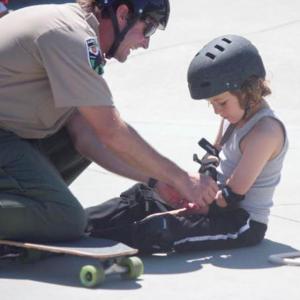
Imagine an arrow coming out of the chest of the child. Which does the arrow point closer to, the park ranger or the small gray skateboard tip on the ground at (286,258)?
the park ranger

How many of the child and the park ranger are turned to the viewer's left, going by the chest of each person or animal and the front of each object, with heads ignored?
1

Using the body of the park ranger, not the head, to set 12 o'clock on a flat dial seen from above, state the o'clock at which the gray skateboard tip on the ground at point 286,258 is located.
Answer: The gray skateboard tip on the ground is roughly at 12 o'clock from the park ranger.

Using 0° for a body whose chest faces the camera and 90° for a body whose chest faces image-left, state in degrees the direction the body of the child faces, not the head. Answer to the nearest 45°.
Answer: approximately 90°

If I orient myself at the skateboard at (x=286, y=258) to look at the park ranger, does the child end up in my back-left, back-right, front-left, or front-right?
front-right

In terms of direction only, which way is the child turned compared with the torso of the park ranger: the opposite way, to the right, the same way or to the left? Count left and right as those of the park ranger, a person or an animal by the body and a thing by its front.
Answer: the opposite way

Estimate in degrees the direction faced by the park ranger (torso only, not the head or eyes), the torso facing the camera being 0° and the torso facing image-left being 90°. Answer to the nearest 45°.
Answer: approximately 270°

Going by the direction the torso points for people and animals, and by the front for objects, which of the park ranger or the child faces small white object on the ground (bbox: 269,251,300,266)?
the park ranger

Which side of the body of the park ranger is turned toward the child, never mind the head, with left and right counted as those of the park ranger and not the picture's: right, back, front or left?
front

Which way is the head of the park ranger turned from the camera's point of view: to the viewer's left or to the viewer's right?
to the viewer's right
